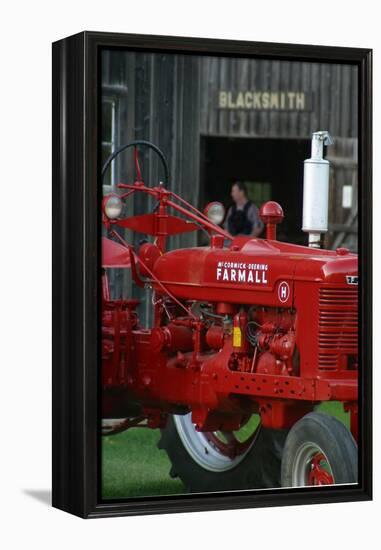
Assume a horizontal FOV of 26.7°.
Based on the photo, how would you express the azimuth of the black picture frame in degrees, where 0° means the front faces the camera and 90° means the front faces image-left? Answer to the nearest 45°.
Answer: approximately 315°
